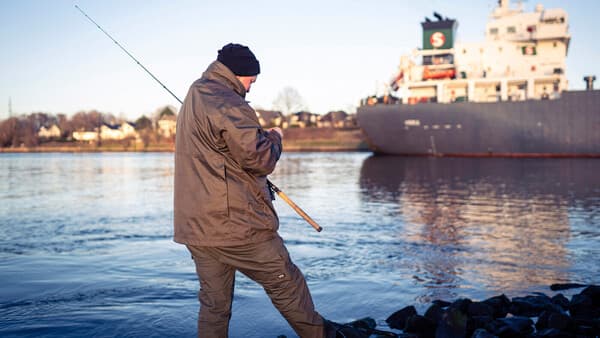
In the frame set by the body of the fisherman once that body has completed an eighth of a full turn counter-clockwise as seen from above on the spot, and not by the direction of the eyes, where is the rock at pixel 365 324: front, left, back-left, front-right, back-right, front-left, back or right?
front-right

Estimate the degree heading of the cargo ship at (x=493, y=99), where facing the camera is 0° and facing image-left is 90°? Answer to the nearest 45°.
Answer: approximately 270°

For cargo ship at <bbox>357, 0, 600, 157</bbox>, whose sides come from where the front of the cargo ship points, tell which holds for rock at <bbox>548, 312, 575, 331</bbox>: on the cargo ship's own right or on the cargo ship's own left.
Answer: on the cargo ship's own right

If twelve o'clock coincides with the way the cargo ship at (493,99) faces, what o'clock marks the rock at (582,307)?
The rock is roughly at 3 o'clock from the cargo ship.

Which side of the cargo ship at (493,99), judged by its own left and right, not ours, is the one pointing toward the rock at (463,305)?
right

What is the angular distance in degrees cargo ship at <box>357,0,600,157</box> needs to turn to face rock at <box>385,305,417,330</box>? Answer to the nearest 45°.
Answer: approximately 90° to its right

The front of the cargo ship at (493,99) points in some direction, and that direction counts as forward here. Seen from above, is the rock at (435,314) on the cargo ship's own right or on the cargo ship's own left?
on the cargo ship's own right

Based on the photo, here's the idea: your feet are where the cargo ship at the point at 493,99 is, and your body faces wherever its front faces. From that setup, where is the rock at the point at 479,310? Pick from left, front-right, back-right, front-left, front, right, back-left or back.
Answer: right

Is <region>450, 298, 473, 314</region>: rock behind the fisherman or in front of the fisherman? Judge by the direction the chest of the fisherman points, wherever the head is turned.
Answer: in front

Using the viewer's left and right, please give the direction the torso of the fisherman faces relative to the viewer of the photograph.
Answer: facing away from the viewer and to the right of the viewer

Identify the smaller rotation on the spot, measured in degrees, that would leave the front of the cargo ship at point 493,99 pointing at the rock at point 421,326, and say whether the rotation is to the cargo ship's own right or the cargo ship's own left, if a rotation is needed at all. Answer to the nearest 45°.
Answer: approximately 90° to the cargo ship's own right

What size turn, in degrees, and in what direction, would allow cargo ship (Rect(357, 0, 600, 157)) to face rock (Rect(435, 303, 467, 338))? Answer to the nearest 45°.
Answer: approximately 90° to its right

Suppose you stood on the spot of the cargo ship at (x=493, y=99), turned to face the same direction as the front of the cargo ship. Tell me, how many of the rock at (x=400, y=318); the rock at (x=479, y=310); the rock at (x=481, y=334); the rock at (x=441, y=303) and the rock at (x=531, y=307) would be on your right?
5

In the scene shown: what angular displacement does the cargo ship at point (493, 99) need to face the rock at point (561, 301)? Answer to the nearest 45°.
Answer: approximately 90° to its right

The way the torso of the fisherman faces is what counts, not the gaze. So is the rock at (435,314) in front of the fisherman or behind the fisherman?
in front

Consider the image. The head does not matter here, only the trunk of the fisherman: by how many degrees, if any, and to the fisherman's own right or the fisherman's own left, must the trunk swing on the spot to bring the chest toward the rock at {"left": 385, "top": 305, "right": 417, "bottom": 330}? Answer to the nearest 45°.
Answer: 0° — they already face it

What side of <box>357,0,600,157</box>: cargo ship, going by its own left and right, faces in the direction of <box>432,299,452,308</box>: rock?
right
